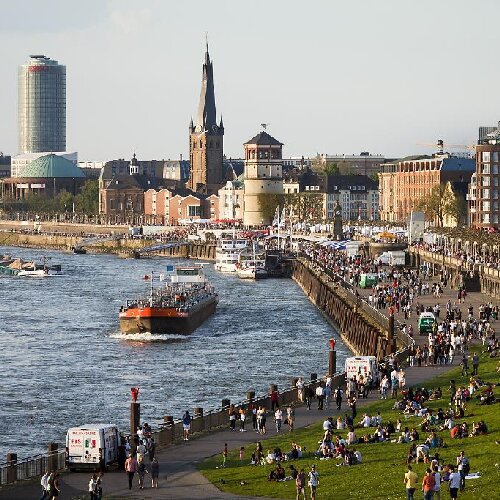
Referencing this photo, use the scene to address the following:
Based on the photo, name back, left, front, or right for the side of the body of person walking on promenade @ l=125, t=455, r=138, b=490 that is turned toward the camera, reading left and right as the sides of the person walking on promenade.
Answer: back
